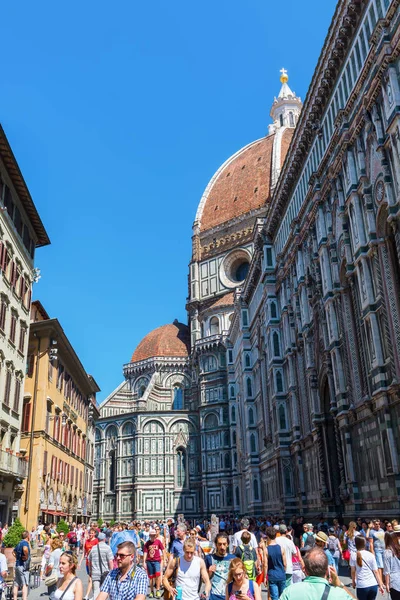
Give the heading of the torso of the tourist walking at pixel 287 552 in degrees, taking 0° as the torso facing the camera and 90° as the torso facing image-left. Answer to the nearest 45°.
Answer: approximately 180°

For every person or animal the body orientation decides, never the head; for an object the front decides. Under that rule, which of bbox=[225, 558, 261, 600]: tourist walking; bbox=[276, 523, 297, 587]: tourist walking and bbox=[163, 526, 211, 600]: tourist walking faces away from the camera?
bbox=[276, 523, 297, 587]: tourist walking

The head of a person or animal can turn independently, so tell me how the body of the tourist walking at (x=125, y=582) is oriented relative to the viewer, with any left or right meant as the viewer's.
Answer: facing the viewer and to the left of the viewer

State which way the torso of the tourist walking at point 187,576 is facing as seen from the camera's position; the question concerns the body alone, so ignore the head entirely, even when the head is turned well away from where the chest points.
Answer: toward the camera

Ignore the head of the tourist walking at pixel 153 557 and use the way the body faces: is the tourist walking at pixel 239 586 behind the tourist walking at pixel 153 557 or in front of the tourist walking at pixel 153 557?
in front

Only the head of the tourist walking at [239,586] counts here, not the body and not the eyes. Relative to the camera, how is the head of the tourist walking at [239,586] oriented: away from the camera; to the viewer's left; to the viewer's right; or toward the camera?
toward the camera

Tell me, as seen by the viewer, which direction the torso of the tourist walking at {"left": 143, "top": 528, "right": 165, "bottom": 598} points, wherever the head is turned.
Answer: toward the camera

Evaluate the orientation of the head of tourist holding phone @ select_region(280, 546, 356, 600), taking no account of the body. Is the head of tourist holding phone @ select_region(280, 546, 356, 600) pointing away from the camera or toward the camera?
away from the camera

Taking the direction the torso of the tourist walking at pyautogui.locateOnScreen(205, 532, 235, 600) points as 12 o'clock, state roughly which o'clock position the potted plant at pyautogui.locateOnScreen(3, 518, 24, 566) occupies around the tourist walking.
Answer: The potted plant is roughly at 5 o'clock from the tourist walking.

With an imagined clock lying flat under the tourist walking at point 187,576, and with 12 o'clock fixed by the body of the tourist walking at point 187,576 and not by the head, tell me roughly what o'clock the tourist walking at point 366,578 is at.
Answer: the tourist walking at point 366,578 is roughly at 8 o'clock from the tourist walking at point 187,576.

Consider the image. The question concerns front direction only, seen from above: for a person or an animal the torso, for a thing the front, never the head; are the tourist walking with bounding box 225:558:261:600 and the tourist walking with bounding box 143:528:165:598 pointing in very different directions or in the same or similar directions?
same or similar directions

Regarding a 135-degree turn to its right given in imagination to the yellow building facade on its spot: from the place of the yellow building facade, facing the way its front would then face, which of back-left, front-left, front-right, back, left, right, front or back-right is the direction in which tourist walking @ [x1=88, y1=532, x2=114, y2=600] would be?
left

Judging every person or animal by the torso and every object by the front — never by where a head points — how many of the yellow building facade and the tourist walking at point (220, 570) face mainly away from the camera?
0

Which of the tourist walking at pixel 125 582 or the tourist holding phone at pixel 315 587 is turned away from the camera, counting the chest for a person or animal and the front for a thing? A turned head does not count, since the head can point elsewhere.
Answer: the tourist holding phone at pixel 315 587

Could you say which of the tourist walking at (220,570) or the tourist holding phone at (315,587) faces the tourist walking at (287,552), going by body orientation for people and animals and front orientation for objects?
the tourist holding phone at (315,587)
